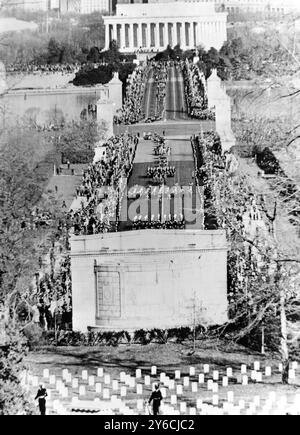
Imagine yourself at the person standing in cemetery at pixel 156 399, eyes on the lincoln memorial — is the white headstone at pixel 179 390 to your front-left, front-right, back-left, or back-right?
front-right

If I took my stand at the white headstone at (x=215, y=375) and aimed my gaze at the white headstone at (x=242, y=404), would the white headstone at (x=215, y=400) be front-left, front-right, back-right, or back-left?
front-right

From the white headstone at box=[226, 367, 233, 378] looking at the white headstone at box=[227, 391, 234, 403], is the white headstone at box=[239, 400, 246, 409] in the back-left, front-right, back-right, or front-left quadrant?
front-left

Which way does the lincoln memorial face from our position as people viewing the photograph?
facing away from the viewer and to the right of the viewer
